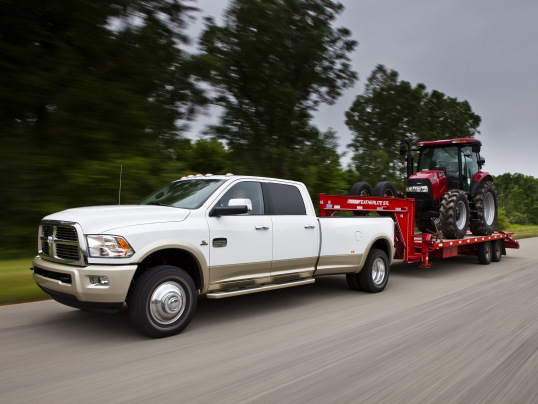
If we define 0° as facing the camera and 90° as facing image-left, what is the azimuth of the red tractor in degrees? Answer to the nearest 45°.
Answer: approximately 45°

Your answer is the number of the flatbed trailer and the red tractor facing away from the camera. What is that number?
0

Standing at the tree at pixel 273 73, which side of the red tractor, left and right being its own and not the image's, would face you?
right

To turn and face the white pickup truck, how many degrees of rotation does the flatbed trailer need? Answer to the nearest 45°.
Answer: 0° — it already faces it

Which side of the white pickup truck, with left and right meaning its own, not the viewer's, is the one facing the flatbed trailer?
back

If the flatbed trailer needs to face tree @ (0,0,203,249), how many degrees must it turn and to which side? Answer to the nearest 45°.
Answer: approximately 45° to its right

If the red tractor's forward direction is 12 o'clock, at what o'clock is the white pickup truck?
The white pickup truck is roughly at 11 o'clock from the red tractor.

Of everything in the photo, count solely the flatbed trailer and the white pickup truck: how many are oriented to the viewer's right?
0

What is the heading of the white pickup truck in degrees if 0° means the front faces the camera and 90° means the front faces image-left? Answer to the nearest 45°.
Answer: approximately 45°

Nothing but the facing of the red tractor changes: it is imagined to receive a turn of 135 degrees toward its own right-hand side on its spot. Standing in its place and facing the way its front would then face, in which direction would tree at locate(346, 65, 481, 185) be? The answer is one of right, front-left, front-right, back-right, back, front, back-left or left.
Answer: front

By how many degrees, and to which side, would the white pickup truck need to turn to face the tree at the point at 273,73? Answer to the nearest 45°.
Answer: approximately 135° to its right

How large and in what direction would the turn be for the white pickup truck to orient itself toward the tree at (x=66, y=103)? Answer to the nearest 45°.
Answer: approximately 90° to its right

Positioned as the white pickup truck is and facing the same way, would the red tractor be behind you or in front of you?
behind
